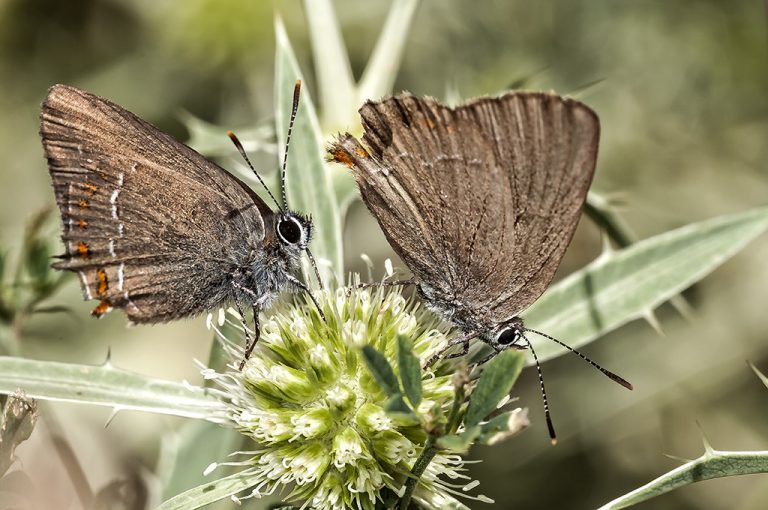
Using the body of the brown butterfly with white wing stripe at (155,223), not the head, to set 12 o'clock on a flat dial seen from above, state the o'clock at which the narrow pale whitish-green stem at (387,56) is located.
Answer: The narrow pale whitish-green stem is roughly at 11 o'clock from the brown butterfly with white wing stripe.

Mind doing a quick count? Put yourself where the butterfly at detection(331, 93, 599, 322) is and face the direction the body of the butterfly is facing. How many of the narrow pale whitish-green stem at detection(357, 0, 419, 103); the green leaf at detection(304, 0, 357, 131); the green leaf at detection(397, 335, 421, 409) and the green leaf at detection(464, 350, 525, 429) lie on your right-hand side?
2

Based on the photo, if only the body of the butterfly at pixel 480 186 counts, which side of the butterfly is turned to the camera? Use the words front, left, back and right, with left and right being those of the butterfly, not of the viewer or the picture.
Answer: right

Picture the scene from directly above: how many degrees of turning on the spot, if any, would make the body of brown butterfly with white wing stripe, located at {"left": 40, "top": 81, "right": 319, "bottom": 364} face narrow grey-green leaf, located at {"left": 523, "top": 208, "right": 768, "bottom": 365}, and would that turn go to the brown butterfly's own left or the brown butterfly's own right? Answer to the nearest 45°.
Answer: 0° — it already faces it

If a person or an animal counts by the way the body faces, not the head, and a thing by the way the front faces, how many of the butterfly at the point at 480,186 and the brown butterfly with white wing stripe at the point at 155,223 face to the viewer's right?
2

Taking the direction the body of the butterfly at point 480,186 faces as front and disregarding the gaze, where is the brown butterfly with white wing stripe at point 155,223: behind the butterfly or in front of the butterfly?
behind

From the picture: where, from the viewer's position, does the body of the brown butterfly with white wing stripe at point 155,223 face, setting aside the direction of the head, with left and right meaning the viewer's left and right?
facing to the right of the viewer

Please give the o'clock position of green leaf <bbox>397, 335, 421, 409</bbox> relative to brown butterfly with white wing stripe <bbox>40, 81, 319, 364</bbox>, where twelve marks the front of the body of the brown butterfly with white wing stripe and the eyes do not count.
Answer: The green leaf is roughly at 2 o'clock from the brown butterfly with white wing stripe.

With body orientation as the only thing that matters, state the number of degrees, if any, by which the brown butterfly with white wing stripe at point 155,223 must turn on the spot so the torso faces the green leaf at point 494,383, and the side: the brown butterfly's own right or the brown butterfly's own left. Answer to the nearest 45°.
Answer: approximately 45° to the brown butterfly's own right
